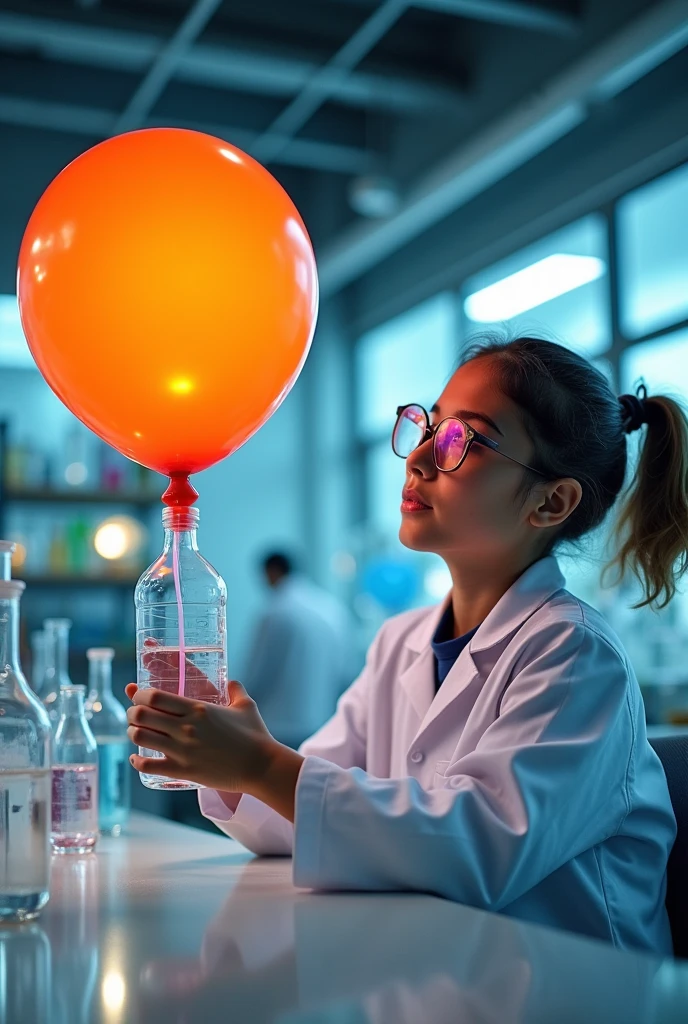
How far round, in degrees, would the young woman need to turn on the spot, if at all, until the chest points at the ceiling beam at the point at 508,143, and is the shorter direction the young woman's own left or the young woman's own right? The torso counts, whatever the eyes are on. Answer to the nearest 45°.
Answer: approximately 135° to the young woman's own right

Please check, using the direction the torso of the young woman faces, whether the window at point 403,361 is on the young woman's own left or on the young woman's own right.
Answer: on the young woman's own right

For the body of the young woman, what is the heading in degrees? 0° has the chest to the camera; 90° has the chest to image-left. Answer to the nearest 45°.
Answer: approximately 45°

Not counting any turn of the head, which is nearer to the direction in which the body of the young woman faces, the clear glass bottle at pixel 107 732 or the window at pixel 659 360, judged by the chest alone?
the clear glass bottle
